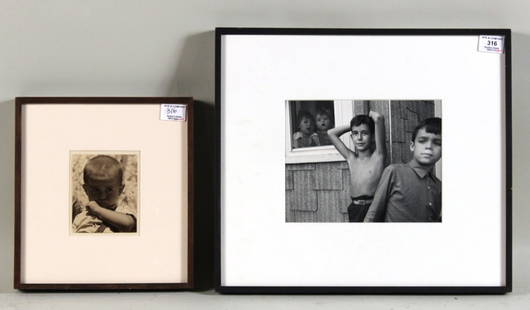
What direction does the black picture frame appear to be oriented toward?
toward the camera

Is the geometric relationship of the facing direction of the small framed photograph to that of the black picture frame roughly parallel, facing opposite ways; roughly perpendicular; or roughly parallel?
roughly parallel

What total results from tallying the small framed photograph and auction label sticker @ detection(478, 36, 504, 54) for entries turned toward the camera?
2

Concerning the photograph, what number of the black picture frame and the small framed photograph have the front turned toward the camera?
2

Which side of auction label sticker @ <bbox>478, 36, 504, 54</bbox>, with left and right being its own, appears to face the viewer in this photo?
front

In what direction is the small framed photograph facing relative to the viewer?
toward the camera
